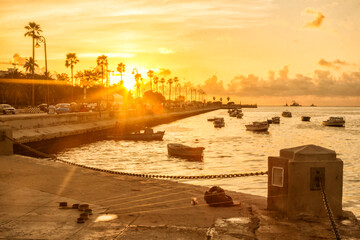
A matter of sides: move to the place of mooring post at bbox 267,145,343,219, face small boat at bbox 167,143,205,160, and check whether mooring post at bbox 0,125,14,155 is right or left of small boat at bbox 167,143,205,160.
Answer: left
